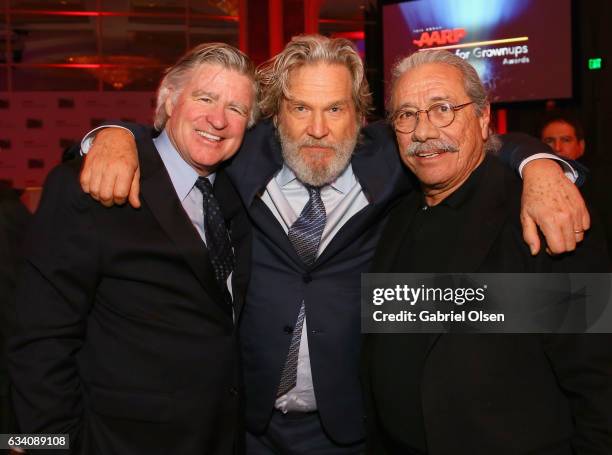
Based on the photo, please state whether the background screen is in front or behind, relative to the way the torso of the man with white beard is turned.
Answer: behind

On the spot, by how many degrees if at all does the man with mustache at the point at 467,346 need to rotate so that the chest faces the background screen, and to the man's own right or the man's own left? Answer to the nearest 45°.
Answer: approximately 135° to the man's own right

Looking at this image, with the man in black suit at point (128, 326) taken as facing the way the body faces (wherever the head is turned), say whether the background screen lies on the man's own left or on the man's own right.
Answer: on the man's own left

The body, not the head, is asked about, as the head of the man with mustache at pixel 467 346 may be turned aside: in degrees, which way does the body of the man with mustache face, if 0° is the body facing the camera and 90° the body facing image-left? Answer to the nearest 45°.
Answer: approximately 45°

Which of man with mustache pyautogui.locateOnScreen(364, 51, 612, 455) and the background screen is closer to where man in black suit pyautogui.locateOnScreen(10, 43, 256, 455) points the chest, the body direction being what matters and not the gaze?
the man with mustache
